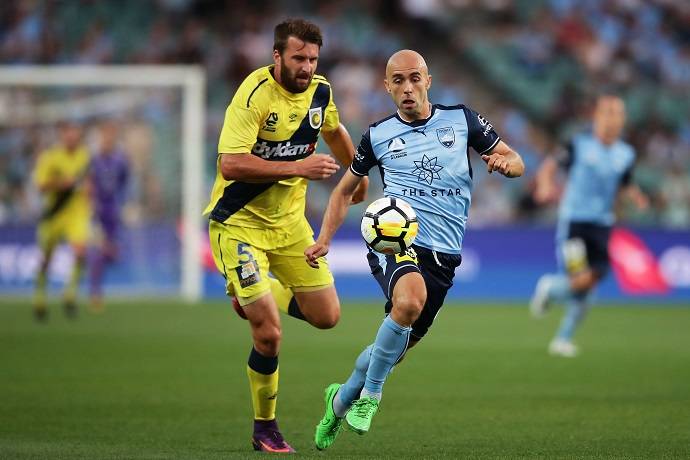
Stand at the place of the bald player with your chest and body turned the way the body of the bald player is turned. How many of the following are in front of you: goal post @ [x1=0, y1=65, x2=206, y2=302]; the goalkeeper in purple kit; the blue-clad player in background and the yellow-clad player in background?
0

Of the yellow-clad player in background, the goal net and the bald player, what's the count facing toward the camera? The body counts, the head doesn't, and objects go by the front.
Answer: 3

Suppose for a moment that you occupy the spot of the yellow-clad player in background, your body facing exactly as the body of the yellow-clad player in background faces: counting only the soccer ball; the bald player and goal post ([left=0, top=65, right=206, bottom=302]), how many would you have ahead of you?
2

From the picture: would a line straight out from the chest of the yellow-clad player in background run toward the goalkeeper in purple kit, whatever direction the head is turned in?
no

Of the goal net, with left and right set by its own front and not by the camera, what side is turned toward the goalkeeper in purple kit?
front

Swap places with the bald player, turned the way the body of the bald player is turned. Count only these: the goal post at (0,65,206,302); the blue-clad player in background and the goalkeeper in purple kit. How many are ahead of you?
0

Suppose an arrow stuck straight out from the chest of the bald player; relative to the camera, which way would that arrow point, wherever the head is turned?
toward the camera

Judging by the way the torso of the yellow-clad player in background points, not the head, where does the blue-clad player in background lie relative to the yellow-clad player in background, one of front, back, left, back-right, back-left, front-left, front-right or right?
front-left

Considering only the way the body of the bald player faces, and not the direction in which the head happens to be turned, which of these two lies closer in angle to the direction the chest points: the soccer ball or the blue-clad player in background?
the soccer ball

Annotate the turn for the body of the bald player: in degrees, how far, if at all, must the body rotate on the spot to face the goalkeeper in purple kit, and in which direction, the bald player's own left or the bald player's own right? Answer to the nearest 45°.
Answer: approximately 135° to the bald player's own right

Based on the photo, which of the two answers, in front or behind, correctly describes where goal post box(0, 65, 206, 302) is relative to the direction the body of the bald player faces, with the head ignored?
behind

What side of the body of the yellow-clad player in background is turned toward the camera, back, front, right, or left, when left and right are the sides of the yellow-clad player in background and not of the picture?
front
